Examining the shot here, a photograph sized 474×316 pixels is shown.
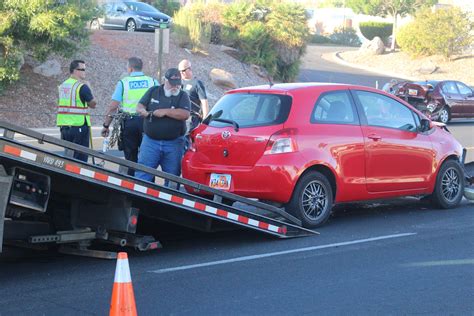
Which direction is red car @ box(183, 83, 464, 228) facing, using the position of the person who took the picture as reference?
facing away from the viewer and to the right of the viewer

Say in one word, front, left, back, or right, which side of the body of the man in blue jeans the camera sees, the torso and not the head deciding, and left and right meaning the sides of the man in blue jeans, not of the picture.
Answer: front

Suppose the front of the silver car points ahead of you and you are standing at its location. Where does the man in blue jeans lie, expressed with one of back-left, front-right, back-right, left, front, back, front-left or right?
front-right

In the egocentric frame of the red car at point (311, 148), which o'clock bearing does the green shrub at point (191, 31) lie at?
The green shrub is roughly at 10 o'clock from the red car.

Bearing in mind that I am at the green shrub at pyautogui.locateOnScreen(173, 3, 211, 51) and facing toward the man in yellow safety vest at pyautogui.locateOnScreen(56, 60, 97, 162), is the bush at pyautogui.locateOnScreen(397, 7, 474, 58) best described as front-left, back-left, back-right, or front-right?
back-left

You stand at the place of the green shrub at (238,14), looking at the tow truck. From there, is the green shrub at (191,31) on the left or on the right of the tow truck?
right

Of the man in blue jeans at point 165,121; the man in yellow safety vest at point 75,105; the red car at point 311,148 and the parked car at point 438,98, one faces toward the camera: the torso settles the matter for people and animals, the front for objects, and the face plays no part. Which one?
the man in blue jeans

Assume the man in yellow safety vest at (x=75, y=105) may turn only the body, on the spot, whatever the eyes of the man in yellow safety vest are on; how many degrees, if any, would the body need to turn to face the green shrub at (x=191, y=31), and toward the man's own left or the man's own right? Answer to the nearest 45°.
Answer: approximately 45° to the man's own left

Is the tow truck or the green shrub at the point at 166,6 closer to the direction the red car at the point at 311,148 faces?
the green shrub

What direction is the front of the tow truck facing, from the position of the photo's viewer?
facing the viewer and to the left of the viewer

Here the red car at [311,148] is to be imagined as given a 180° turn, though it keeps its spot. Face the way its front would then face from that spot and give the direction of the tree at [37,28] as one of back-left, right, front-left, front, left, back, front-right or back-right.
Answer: right

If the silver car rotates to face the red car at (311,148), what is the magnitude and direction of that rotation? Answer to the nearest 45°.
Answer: approximately 45° to its right

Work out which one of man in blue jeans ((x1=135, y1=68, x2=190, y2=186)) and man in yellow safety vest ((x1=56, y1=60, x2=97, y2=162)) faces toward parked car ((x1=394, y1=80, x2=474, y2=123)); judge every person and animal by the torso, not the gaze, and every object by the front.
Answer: the man in yellow safety vest

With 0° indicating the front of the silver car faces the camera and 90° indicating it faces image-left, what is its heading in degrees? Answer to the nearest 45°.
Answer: approximately 315°
